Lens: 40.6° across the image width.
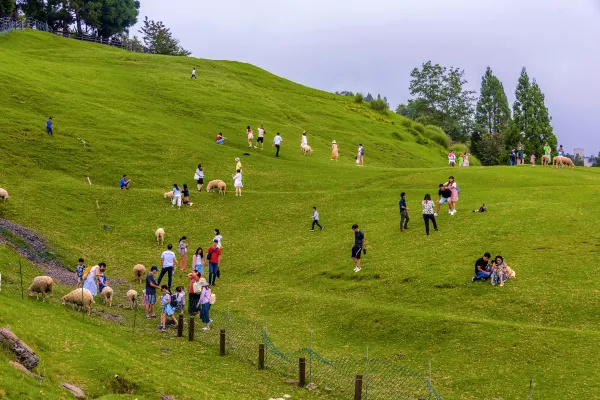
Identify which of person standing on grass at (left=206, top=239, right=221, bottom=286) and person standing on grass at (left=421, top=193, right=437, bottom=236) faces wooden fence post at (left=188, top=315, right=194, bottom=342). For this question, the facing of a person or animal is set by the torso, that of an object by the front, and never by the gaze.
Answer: person standing on grass at (left=206, top=239, right=221, bottom=286)

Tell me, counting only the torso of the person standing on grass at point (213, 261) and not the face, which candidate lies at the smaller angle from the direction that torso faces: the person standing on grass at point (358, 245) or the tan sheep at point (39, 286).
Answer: the tan sheep

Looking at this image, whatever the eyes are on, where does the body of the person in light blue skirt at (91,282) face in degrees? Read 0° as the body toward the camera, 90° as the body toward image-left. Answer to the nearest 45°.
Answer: approximately 270°

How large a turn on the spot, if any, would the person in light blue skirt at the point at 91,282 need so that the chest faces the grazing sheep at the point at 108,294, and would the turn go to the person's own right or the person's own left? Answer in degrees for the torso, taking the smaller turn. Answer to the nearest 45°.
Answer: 0° — they already face it
